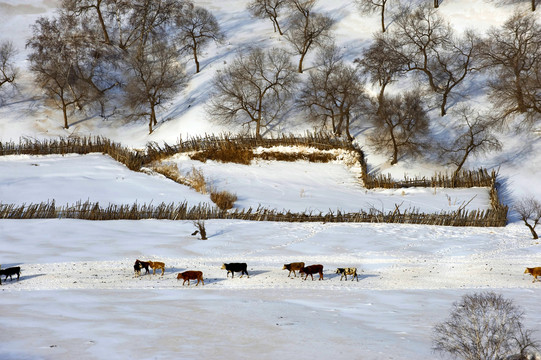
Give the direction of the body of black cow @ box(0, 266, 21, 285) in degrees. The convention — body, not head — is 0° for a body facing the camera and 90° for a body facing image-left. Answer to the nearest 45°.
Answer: approximately 90°

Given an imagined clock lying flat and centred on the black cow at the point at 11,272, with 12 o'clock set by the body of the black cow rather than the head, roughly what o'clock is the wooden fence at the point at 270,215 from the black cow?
The wooden fence is roughly at 5 o'clock from the black cow.

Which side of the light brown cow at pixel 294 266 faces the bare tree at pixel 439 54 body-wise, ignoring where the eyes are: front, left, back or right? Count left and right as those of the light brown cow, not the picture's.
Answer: right

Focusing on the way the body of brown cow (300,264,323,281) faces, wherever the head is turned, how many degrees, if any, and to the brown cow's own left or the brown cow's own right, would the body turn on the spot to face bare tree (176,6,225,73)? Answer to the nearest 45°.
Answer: approximately 90° to the brown cow's own right

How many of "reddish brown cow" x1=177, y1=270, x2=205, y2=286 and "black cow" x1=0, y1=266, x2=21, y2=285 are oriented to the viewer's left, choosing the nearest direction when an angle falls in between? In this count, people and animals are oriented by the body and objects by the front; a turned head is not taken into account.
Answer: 2

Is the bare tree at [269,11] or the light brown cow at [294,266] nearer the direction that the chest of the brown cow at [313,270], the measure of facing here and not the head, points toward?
the light brown cow

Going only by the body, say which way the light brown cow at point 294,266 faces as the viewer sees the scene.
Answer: to the viewer's left

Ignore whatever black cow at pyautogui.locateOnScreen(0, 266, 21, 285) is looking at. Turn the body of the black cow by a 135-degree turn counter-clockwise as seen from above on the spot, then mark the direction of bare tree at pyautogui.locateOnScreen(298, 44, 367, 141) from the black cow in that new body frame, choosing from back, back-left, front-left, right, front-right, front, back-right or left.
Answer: left

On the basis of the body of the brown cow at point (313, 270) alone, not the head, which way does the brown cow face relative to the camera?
to the viewer's left

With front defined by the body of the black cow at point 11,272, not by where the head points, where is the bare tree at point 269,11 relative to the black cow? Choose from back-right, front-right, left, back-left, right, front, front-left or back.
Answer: back-right
